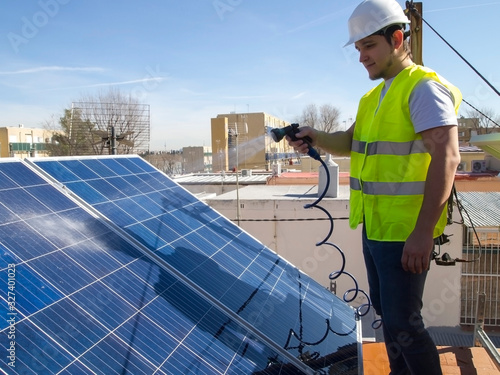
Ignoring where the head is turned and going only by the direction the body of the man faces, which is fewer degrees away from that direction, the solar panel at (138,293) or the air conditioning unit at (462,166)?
the solar panel

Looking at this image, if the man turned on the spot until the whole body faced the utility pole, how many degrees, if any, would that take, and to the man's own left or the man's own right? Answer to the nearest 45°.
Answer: approximately 135° to the man's own right

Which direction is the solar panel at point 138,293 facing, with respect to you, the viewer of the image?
facing the viewer and to the right of the viewer

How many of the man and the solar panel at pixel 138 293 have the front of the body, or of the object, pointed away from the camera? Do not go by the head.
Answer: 0

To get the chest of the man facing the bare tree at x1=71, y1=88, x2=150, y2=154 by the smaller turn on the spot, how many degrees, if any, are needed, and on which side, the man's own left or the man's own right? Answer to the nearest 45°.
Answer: approximately 90° to the man's own right

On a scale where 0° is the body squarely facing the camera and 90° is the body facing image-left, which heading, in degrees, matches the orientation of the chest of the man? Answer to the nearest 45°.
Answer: approximately 45°

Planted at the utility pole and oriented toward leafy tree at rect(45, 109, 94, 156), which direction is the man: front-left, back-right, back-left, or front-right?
back-left

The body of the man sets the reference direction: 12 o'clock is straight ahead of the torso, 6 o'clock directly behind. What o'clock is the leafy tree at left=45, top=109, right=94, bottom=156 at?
The leafy tree is roughly at 3 o'clock from the man.

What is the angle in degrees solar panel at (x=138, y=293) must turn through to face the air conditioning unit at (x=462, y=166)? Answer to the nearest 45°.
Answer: approximately 90° to its left

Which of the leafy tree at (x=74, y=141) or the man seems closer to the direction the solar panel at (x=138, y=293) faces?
the man

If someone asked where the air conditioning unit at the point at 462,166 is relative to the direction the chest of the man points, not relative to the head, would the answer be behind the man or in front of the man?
behind
